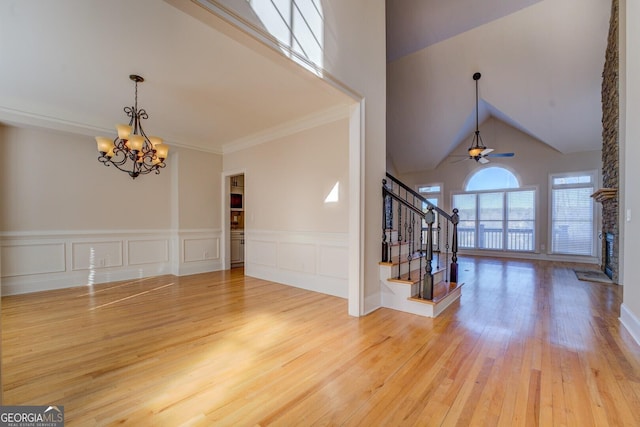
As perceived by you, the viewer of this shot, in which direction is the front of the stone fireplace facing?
facing to the left of the viewer

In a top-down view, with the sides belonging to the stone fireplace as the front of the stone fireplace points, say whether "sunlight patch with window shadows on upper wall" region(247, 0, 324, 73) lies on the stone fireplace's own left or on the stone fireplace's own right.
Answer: on the stone fireplace's own left

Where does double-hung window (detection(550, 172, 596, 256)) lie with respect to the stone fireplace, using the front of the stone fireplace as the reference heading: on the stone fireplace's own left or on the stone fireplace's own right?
on the stone fireplace's own right

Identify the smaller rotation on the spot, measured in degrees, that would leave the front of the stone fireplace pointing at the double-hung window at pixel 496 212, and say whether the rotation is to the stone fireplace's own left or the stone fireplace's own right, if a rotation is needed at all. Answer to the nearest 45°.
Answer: approximately 45° to the stone fireplace's own right

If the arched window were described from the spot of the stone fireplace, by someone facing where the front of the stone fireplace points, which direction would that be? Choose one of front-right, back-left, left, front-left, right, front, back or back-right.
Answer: front-right

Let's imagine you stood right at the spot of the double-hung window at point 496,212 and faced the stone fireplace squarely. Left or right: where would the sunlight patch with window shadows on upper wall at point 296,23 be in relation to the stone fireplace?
right
